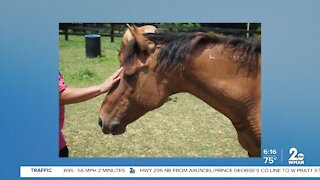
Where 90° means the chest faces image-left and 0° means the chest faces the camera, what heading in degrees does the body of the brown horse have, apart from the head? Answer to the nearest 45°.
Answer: approximately 90°
